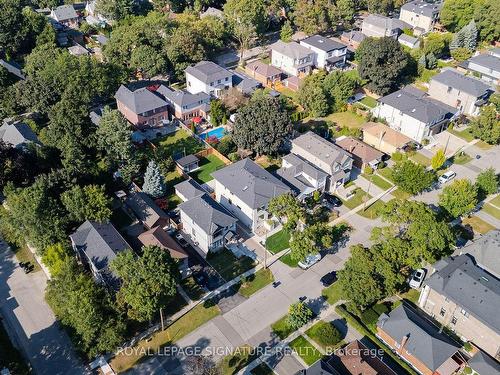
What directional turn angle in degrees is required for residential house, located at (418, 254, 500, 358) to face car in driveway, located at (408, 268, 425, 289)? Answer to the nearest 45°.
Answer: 0° — it already faces it

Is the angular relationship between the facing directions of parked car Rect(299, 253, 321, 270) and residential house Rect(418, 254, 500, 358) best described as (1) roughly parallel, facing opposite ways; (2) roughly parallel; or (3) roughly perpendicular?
roughly perpendicular

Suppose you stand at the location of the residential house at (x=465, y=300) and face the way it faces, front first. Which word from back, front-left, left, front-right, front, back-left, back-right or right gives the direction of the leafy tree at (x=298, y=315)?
left

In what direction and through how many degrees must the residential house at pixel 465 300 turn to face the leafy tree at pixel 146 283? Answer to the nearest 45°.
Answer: approximately 90° to its left

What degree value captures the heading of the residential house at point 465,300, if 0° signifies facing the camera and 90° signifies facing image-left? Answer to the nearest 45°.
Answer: approximately 135°
